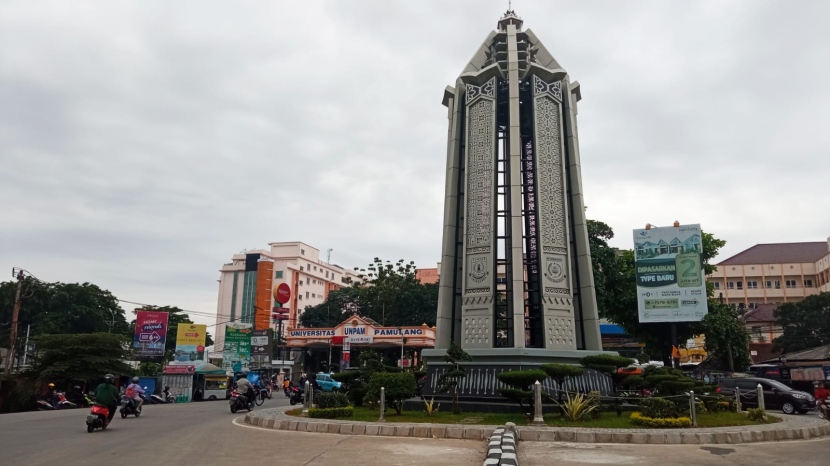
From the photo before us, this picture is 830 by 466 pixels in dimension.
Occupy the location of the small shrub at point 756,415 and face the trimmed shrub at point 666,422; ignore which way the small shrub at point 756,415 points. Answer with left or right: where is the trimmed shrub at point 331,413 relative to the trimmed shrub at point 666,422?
right

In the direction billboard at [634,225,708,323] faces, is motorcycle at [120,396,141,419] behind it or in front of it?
in front

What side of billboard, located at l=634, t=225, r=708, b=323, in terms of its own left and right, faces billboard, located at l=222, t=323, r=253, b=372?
right

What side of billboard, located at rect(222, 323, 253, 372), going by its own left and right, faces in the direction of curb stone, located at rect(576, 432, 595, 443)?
front

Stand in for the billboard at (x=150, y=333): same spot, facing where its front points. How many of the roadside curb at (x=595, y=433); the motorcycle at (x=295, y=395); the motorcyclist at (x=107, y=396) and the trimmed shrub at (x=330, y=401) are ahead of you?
4

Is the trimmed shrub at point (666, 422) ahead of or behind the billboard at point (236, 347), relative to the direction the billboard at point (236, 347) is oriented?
ahead

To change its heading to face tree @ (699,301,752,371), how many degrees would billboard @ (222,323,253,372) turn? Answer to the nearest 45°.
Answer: approximately 45° to its left

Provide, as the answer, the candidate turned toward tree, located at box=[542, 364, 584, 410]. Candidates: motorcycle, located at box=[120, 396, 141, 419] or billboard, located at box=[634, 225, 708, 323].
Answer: the billboard

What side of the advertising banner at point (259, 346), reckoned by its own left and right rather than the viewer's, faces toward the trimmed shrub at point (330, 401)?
front

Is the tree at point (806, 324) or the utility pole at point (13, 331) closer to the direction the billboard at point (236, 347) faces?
the utility pole

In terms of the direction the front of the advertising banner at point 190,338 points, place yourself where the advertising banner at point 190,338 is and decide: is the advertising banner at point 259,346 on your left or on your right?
on your left

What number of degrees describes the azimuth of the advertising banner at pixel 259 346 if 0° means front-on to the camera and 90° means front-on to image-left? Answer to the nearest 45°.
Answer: approximately 0°
